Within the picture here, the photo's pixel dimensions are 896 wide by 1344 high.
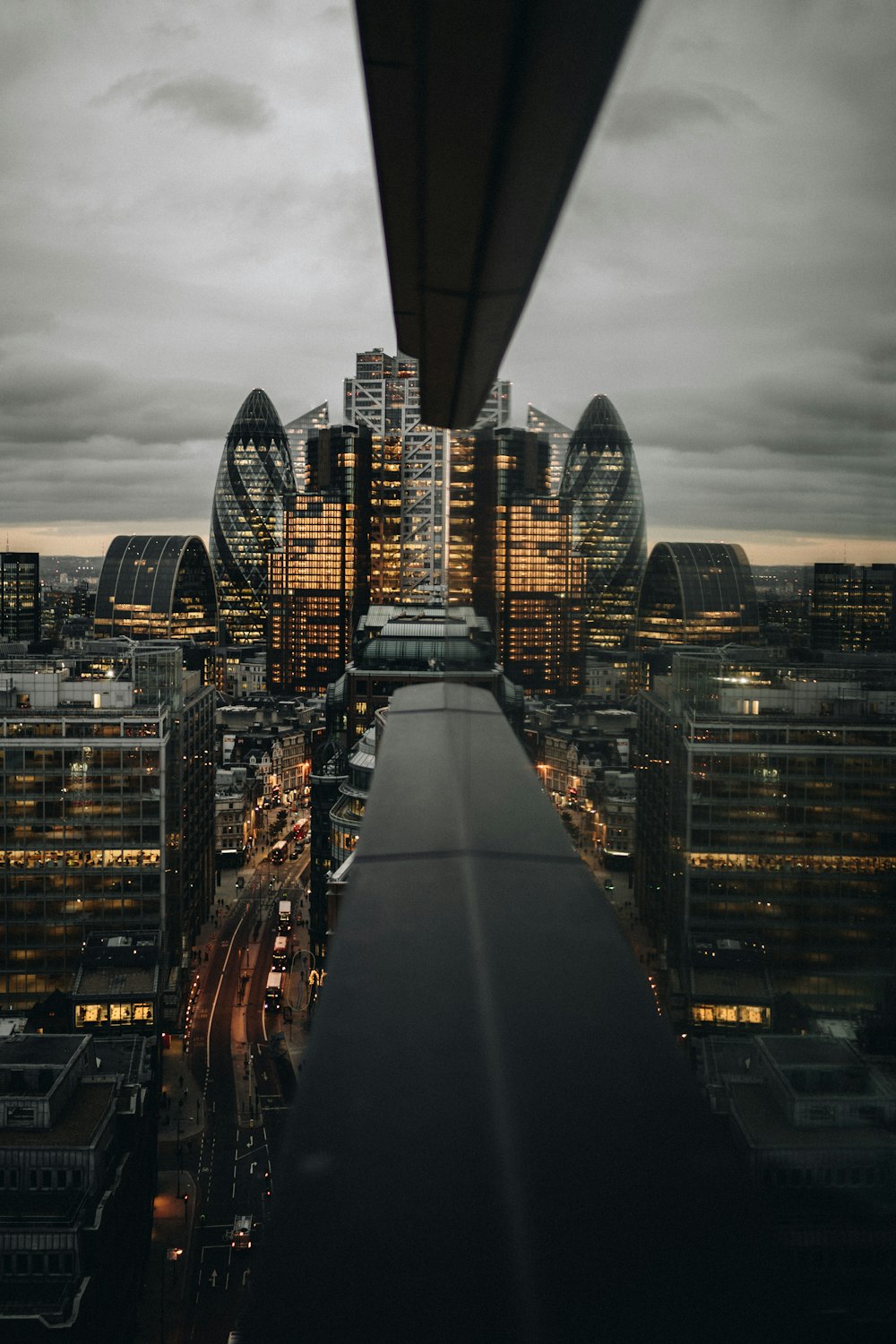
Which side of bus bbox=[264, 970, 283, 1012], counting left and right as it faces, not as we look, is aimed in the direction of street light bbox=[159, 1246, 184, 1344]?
front

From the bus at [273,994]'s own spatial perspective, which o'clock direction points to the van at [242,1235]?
The van is roughly at 12 o'clock from the bus.

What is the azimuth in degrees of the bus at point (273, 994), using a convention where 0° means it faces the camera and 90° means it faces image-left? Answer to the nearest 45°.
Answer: approximately 0°
